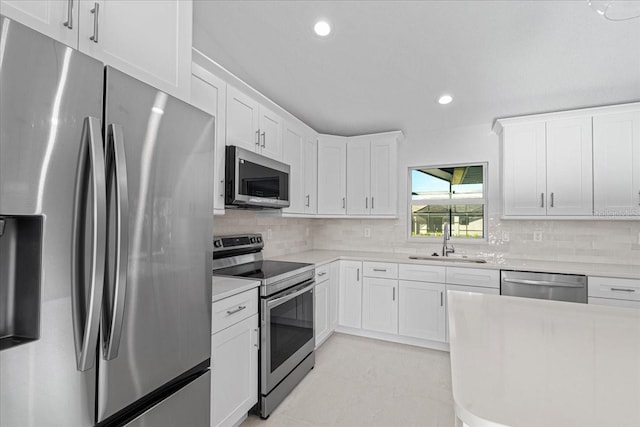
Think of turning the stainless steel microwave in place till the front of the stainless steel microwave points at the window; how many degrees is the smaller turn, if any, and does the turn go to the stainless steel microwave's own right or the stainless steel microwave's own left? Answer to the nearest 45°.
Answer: approximately 45° to the stainless steel microwave's own left

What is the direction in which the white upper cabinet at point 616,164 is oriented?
toward the camera

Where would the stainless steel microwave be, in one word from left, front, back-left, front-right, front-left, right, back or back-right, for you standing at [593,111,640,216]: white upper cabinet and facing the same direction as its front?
front-right

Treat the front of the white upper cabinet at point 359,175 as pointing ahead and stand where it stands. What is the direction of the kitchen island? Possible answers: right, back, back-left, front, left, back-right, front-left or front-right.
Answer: front

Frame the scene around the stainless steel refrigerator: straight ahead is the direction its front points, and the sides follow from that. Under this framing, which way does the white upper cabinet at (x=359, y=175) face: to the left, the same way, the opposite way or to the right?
to the right

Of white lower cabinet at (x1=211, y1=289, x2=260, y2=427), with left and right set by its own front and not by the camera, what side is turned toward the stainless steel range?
left

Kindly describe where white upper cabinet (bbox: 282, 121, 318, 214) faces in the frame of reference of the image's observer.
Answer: facing the viewer and to the right of the viewer

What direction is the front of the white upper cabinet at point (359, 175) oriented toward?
toward the camera

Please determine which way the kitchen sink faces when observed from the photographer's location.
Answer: facing the viewer

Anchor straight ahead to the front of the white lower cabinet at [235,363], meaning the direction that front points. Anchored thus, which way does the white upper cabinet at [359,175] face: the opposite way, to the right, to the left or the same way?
to the right
